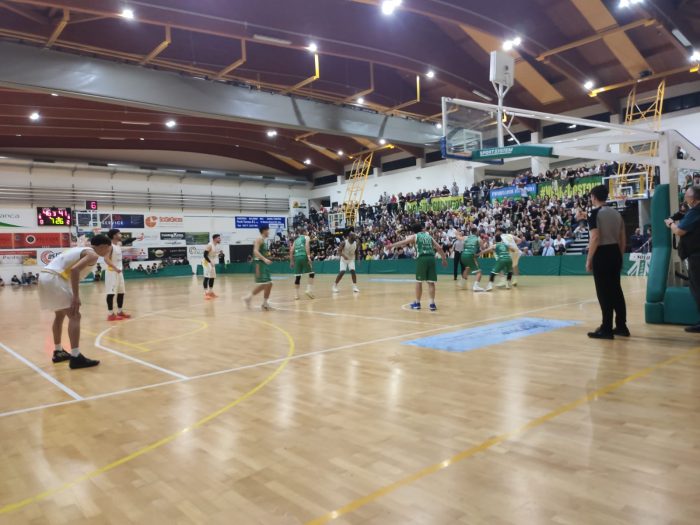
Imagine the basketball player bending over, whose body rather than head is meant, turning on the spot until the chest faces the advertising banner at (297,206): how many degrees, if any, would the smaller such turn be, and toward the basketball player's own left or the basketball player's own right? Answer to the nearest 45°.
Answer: approximately 45° to the basketball player's own left

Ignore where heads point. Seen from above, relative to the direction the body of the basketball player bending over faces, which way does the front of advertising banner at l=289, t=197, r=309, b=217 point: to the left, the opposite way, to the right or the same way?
to the right

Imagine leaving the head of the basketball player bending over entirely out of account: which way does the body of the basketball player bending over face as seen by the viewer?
to the viewer's right

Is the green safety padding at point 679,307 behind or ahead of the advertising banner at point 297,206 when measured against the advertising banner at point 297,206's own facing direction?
ahead

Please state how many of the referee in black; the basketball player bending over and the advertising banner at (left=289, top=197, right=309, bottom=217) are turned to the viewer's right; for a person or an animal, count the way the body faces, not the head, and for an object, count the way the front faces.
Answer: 1

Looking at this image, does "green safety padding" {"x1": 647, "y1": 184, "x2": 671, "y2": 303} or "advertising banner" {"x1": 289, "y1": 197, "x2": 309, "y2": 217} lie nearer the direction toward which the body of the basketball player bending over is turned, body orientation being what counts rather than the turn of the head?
the green safety padding

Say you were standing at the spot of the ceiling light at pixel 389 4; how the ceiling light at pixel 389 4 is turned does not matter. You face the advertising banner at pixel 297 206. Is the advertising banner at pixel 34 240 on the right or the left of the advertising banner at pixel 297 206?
left

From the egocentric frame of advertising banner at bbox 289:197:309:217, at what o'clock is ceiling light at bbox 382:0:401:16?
The ceiling light is roughly at 12 o'clock from the advertising banner.

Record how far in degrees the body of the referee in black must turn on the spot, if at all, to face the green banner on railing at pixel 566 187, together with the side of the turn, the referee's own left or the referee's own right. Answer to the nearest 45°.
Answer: approximately 45° to the referee's own right

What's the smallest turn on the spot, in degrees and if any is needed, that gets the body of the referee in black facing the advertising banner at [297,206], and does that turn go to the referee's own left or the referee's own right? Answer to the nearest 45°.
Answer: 0° — they already face it

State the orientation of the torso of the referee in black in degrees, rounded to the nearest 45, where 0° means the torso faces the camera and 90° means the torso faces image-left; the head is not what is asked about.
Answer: approximately 135°

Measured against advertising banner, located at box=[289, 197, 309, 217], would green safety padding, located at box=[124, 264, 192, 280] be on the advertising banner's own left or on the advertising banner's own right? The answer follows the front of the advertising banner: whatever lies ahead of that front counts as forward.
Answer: on the advertising banner's own right

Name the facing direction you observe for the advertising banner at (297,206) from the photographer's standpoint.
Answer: facing the viewer

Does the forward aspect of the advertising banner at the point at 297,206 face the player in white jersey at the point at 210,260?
yes
